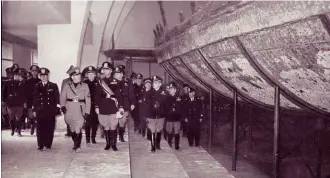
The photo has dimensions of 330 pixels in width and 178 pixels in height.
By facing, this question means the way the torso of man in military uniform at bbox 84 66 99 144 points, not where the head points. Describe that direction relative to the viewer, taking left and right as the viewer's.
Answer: facing the viewer

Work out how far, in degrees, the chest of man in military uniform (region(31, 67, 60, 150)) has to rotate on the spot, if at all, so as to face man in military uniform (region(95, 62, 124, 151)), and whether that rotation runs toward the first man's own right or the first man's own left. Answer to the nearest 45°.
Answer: approximately 45° to the first man's own left

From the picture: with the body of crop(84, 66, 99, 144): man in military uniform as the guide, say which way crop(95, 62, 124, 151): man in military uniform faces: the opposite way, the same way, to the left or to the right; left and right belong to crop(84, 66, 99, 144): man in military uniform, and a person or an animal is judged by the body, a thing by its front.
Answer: the same way

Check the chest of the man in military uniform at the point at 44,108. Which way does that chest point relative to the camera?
toward the camera

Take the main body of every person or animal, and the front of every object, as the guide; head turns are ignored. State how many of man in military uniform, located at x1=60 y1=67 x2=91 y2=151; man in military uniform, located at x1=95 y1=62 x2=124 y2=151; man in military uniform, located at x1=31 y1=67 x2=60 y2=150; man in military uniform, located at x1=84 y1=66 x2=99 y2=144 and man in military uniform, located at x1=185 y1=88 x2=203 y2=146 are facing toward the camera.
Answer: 5

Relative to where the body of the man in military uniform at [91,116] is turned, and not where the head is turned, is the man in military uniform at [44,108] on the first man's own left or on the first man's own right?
on the first man's own right

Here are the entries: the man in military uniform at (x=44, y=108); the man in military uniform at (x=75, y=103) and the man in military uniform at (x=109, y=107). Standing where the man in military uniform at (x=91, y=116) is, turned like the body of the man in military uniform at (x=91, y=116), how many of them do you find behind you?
0

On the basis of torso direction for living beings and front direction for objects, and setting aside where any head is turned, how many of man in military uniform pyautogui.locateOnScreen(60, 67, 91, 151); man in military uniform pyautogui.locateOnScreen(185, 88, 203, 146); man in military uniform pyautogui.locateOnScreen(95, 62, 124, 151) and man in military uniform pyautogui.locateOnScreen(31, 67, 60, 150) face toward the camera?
4

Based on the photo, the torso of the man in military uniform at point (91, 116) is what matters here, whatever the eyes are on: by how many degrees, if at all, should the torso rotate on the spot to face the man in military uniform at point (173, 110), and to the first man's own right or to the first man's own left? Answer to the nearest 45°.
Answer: approximately 90° to the first man's own left

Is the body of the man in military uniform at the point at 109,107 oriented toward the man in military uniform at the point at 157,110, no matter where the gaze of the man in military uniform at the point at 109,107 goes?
no

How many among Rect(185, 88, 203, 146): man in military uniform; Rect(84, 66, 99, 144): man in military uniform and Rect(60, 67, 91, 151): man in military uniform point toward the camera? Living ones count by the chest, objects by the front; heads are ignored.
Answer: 3

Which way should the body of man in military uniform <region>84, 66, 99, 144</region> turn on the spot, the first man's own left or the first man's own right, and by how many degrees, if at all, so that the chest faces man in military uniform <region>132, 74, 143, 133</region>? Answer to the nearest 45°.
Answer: approximately 135° to the first man's own left

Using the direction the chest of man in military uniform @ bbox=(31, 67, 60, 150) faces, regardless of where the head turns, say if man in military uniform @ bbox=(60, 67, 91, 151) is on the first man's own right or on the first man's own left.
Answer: on the first man's own left

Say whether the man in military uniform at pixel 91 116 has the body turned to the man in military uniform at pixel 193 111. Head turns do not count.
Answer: no

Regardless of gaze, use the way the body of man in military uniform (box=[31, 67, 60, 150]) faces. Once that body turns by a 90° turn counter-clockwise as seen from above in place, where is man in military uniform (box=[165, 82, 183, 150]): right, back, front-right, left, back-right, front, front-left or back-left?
front

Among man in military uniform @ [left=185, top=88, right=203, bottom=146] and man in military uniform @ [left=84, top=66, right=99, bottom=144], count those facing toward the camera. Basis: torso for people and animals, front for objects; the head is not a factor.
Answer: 2
